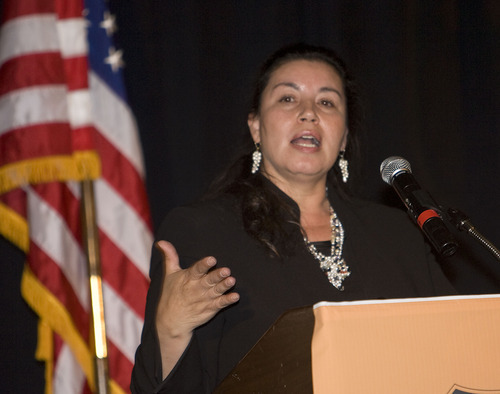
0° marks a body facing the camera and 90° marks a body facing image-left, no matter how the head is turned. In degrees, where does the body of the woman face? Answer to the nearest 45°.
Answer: approximately 315°
